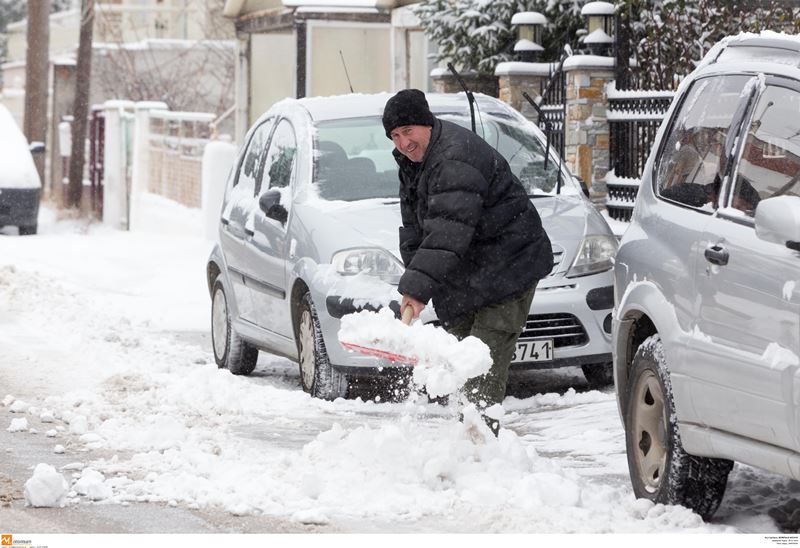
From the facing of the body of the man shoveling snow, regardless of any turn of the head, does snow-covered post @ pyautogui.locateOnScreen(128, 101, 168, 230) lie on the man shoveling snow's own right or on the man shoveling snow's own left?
on the man shoveling snow's own right

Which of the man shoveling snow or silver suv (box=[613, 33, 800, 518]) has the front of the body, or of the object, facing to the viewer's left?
the man shoveling snow

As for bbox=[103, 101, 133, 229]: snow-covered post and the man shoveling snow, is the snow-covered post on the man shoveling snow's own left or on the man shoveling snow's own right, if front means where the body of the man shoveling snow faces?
on the man shoveling snow's own right
